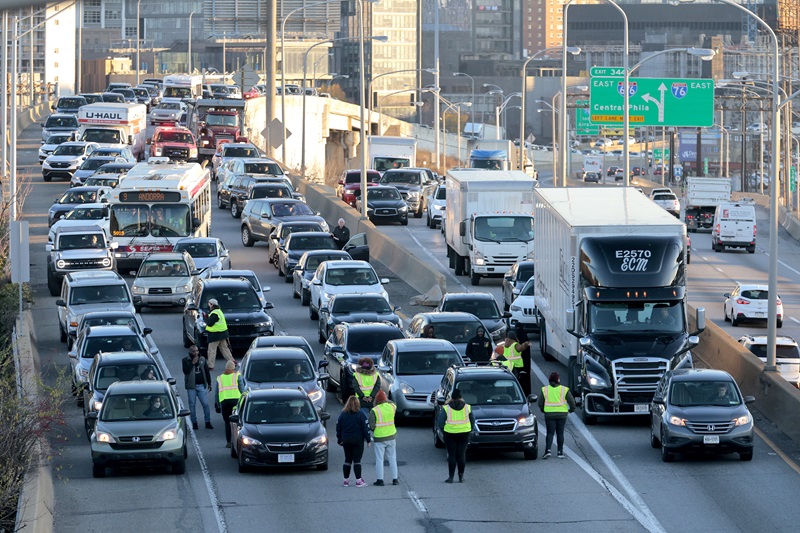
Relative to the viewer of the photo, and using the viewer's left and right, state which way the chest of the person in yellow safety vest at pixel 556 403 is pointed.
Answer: facing away from the viewer

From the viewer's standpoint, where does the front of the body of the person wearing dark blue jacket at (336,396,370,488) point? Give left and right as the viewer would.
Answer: facing away from the viewer

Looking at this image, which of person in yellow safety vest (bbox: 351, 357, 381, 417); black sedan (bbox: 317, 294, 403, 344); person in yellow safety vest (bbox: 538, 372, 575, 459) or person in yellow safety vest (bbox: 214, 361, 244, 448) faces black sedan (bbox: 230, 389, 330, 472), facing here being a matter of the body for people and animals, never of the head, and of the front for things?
black sedan (bbox: 317, 294, 403, 344)

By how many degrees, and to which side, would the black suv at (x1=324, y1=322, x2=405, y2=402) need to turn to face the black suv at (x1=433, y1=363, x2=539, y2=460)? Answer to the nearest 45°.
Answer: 0° — it already faces it

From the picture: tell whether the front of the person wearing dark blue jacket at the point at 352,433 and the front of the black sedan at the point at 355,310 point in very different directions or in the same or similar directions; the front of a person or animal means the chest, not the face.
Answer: very different directions

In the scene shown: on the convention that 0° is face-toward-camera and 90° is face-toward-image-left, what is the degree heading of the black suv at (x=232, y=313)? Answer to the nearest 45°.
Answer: approximately 315°

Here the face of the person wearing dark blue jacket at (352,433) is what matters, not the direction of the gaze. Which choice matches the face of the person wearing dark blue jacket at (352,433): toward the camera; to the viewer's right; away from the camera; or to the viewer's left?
away from the camera

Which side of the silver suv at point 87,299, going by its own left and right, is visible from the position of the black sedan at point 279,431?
front

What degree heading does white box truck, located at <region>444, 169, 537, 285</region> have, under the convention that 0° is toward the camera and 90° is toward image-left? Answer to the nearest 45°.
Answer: approximately 0°

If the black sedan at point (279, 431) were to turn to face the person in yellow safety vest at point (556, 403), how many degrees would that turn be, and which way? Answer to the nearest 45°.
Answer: approximately 90° to its left

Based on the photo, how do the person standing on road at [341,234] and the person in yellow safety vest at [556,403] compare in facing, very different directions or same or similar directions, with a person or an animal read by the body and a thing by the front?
very different directions
